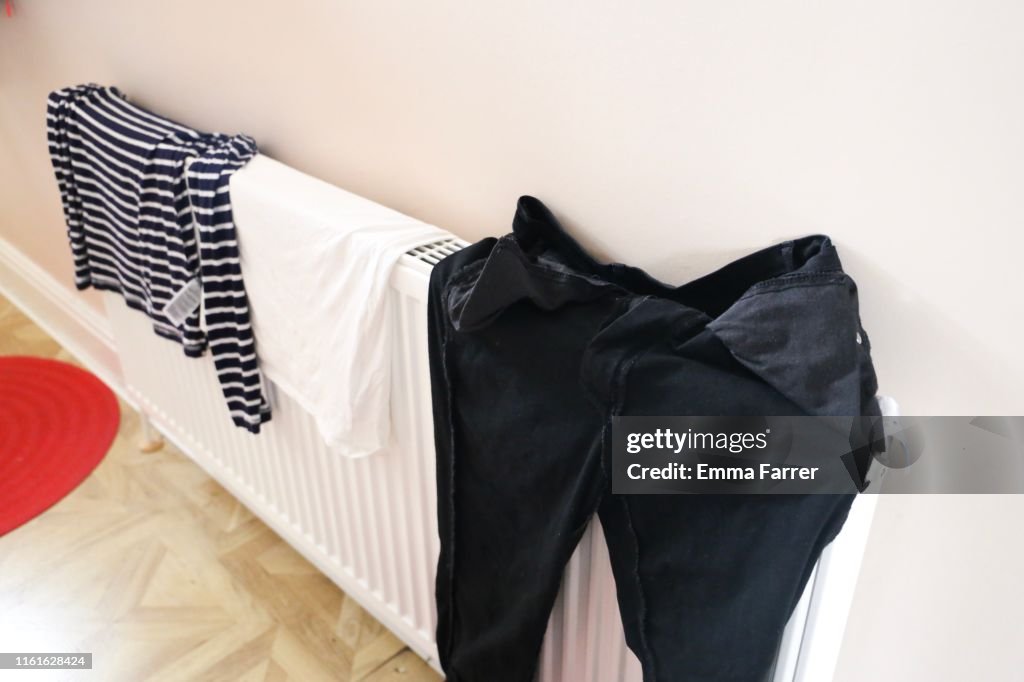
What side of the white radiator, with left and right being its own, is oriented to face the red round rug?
right

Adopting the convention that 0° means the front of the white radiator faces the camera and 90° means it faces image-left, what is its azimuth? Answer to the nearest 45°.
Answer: approximately 45°
